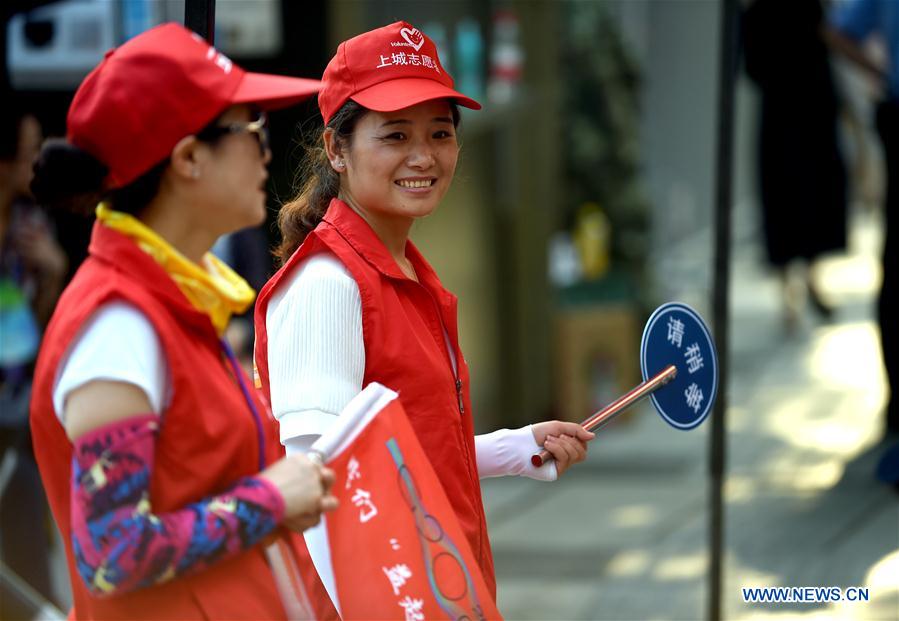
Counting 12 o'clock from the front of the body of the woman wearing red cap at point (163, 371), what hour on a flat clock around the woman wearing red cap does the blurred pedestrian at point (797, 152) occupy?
The blurred pedestrian is roughly at 10 o'clock from the woman wearing red cap.

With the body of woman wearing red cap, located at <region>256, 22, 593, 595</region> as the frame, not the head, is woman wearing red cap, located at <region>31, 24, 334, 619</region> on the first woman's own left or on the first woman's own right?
on the first woman's own right

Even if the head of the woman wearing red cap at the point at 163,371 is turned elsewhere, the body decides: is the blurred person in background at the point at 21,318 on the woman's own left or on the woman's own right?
on the woman's own left

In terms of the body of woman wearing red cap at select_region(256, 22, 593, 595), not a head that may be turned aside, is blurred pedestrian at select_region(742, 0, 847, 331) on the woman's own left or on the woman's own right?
on the woman's own left

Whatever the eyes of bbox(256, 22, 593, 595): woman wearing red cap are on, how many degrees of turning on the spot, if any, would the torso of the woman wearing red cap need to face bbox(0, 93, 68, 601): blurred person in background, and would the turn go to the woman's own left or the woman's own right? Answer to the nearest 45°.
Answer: approximately 180°

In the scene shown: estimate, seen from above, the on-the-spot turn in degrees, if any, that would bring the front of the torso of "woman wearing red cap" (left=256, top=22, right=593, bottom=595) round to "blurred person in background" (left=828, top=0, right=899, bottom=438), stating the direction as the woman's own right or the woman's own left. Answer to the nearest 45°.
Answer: approximately 90° to the woman's own left

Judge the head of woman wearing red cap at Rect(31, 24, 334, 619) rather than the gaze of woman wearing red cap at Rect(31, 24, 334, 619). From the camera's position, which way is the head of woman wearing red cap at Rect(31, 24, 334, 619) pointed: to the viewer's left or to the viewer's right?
to the viewer's right

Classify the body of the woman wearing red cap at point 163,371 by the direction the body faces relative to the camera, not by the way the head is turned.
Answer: to the viewer's right

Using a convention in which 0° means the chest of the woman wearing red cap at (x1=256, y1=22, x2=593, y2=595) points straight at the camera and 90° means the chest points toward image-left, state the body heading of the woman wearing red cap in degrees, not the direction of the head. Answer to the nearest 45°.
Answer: approximately 315°

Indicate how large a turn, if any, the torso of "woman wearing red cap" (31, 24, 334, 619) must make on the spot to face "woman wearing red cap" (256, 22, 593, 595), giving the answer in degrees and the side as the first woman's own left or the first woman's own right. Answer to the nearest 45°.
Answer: approximately 45° to the first woman's own left

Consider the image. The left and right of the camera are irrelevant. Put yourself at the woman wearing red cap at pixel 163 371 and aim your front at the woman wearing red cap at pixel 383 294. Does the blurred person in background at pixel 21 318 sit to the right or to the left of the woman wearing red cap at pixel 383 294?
left

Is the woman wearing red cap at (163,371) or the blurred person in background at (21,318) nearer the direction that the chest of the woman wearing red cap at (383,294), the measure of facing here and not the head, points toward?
the woman wearing red cap

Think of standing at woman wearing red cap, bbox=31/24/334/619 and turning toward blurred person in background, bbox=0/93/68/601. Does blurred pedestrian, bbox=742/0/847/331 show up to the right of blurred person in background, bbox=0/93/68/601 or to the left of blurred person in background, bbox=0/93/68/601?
right
